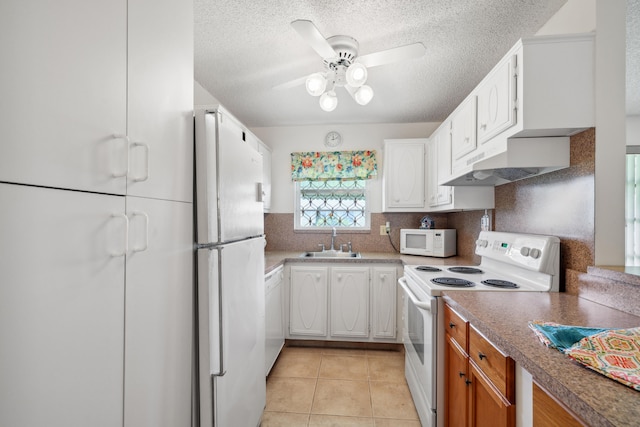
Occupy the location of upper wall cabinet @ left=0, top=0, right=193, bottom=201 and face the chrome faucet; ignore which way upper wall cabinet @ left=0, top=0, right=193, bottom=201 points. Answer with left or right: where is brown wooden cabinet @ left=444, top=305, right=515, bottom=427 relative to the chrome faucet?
right

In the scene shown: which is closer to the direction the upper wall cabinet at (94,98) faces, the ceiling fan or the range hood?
the range hood

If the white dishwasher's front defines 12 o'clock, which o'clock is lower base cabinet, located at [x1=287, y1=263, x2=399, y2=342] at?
The lower base cabinet is roughly at 11 o'clock from the white dishwasher.

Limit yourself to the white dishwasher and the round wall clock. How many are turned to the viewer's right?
1

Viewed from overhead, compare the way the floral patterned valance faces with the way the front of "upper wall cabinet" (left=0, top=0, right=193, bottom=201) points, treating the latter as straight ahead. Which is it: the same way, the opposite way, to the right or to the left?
to the right

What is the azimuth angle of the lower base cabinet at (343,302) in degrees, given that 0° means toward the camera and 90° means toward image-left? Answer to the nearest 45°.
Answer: approximately 0°

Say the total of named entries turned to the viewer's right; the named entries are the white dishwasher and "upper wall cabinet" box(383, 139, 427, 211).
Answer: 1

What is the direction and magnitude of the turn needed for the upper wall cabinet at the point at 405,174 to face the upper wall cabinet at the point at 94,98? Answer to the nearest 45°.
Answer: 0° — it already faces it

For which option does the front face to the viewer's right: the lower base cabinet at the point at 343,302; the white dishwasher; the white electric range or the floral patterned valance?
the white dishwasher
